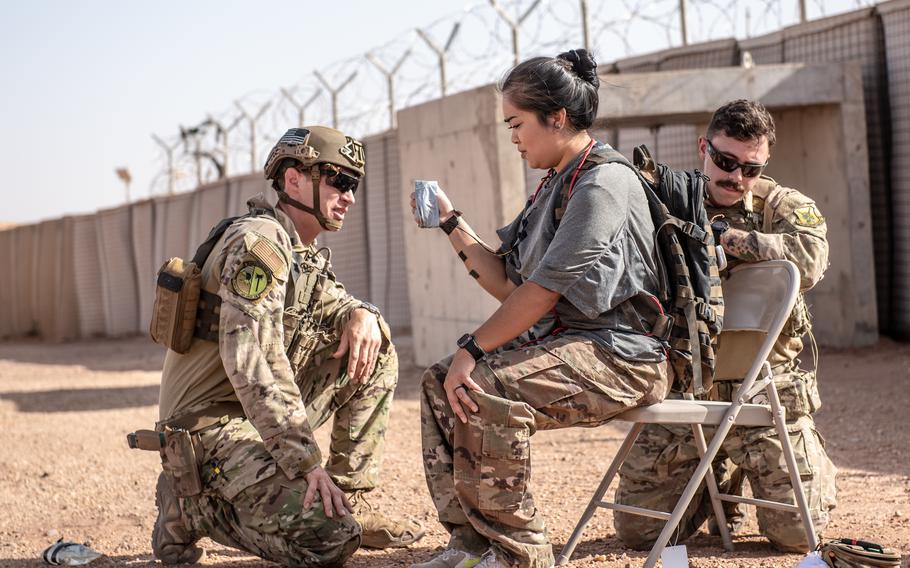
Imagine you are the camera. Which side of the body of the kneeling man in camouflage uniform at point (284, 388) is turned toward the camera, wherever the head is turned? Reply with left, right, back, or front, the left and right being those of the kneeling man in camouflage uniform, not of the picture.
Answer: right

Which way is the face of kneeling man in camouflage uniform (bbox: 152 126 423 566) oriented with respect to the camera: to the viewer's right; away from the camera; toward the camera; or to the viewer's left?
to the viewer's right

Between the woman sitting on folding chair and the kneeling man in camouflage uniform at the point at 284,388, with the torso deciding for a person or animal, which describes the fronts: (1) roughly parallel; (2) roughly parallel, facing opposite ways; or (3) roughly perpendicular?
roughly parallel, facing opposite ways

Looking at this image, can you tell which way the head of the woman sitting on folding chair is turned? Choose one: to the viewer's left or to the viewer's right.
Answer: to the viewer's left

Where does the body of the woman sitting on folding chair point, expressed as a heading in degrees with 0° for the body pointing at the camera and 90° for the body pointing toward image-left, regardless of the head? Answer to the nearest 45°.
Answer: approximately 90°

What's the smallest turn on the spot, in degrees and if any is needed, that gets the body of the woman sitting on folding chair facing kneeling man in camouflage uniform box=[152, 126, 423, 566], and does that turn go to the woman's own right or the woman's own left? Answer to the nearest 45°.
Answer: approximately 45° to the woman's own right

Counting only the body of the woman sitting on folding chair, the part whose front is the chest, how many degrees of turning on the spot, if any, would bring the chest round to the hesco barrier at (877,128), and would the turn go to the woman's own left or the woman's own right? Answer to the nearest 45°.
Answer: approximately 135° to the woman's own right

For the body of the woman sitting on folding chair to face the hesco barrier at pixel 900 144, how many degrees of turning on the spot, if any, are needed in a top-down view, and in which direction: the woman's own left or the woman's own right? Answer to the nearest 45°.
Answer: approximately 135° to the woman's own right

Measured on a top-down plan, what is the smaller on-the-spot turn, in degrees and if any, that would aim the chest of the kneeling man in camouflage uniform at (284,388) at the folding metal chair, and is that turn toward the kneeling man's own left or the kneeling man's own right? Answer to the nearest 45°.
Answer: approximately 45° to the kneeling man's own right

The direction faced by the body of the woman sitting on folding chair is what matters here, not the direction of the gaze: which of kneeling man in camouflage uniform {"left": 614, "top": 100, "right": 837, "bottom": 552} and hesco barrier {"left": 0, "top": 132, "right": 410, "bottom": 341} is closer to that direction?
the hesco barrier

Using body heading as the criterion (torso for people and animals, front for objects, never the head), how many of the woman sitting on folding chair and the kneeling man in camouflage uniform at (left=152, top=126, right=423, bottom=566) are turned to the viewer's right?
1

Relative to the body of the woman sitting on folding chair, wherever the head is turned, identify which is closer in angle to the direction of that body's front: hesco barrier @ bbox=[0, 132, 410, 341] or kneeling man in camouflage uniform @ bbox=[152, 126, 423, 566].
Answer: the kneeling man in camouflage uniform
